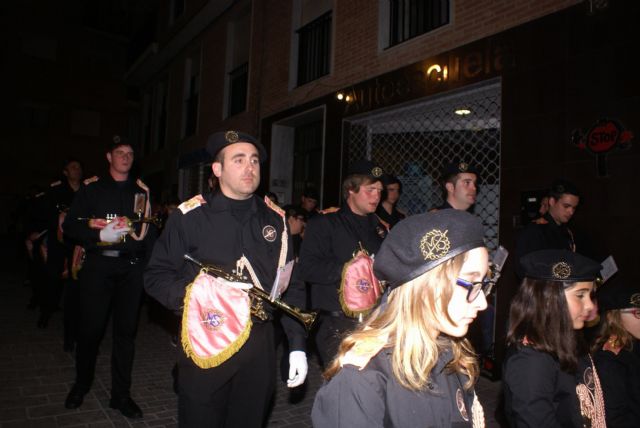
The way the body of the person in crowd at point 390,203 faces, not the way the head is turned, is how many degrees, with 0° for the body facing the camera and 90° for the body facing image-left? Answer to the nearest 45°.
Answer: approximately 315°

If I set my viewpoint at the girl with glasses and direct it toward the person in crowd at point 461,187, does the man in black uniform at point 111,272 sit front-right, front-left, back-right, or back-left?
front-left

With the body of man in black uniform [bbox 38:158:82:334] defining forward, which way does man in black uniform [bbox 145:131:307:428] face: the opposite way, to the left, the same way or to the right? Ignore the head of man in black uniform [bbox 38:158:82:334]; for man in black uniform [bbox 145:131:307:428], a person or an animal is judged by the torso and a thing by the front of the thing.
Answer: the same way

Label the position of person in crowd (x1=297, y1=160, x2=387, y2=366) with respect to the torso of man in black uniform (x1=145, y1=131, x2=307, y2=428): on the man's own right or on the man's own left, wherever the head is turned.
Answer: on the man's own left

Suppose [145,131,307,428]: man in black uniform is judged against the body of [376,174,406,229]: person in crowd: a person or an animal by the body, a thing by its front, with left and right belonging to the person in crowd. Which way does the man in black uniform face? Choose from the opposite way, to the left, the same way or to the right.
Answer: the same way

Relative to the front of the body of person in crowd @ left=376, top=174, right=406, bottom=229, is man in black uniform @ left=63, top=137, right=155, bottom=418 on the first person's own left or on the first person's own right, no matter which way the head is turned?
on the first person's own right

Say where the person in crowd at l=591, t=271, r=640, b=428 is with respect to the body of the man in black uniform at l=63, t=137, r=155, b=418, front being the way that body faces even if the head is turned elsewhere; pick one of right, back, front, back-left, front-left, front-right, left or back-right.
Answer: front

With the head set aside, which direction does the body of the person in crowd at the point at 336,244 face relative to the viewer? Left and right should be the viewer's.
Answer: facing the viewer and to the right of the viewer

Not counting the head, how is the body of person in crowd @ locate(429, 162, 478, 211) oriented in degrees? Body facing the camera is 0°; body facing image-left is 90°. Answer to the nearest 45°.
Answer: approximately 315°

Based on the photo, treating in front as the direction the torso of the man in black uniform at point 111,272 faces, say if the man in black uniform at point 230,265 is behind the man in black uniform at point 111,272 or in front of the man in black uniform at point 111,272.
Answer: in front

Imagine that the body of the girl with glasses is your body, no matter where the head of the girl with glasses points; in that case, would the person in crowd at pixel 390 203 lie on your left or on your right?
on your left

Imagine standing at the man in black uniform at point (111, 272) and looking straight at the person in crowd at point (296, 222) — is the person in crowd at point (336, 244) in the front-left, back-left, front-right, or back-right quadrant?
front-right
